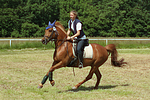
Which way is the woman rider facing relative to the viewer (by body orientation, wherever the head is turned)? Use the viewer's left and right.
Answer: facing the viewer and to the left of the viewer

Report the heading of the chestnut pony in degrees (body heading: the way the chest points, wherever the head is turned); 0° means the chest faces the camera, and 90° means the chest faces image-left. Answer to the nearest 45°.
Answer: approximately 90°
